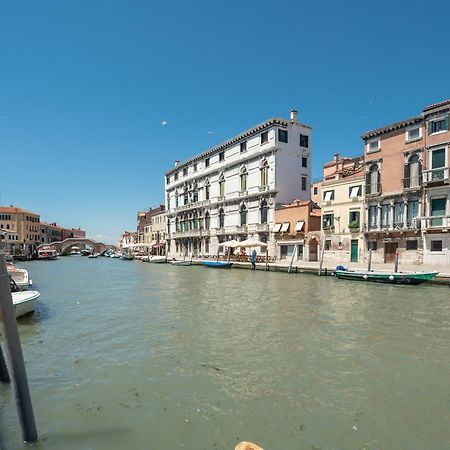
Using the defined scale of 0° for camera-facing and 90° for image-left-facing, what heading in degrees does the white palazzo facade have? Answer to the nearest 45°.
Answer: approximately 45°

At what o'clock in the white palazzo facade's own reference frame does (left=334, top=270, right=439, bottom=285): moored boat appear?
The moored boat is roughly at 10 o'clock from the white palazzo facade.

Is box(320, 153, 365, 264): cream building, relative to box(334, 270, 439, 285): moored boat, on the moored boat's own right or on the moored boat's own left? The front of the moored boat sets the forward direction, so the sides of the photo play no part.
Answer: on the moored boat's own left

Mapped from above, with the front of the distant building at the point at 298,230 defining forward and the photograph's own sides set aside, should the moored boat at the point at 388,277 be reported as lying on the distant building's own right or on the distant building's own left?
on the distant building's own left

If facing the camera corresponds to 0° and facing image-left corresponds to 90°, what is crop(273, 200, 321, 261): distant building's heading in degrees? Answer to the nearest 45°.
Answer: approximately 45°

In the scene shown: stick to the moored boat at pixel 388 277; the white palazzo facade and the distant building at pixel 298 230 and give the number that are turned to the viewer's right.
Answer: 1

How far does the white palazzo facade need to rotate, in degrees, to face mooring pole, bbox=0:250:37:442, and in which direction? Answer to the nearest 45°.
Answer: approximately 45° to its left

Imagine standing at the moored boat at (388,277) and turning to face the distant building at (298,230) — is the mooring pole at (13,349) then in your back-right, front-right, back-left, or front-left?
back-left

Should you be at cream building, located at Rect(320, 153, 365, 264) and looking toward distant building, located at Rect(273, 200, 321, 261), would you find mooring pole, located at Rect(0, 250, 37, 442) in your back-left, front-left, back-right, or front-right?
back-left

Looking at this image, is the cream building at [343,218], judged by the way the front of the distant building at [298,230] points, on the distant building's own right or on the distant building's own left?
on the distant building's own left

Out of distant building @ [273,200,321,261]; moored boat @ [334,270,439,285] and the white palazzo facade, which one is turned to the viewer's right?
the moored boat

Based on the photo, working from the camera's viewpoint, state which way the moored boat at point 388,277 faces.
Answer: facing to the right of the viewer
